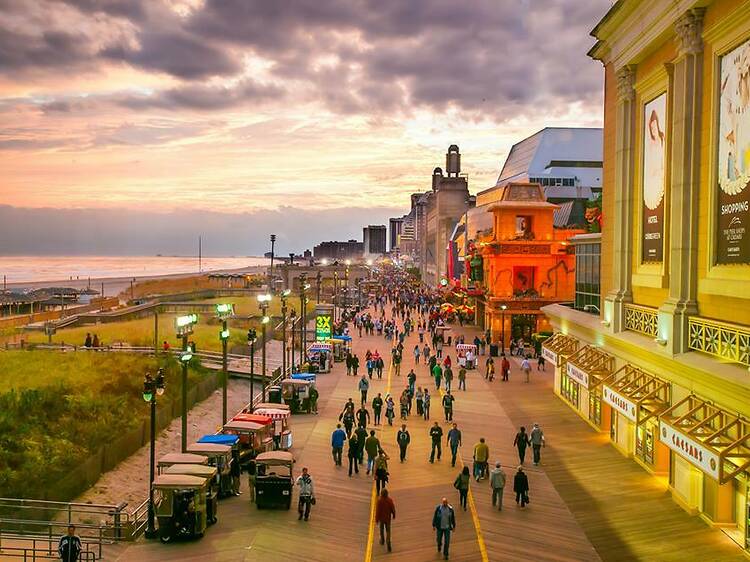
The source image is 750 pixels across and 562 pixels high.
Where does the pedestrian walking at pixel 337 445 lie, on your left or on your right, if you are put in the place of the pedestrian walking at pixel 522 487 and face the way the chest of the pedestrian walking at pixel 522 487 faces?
on your left

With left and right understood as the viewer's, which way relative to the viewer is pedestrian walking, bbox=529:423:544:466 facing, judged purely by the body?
facing away from the viewer

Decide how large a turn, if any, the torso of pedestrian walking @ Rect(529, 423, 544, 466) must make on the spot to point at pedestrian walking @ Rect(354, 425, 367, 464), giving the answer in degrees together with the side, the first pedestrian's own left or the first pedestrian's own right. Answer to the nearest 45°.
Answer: approximately 90° to the first pedestrian's own left

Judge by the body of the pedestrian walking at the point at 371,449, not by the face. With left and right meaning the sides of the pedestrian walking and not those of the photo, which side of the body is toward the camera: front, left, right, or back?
back

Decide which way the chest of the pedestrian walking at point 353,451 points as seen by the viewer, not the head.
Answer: away from the camera

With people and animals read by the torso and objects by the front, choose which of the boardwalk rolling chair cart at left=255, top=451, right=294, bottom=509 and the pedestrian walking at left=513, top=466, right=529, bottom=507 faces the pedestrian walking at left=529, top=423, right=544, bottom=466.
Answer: the pedestrian walking at left=513, top=466, right=529, bottom=507

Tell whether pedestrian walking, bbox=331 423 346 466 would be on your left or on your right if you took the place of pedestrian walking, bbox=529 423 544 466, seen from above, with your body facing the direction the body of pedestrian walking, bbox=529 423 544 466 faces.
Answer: on your left

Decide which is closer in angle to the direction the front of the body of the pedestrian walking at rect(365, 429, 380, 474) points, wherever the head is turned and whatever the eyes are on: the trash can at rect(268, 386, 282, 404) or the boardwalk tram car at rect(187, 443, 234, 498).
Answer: the trash can

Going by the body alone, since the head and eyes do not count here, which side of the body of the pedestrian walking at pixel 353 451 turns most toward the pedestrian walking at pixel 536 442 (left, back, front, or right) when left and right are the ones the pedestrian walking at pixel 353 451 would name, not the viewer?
right
